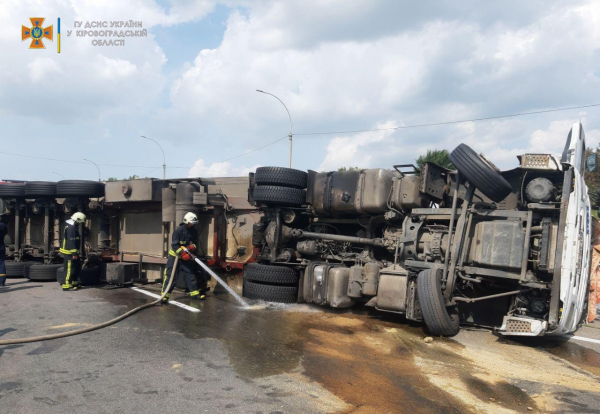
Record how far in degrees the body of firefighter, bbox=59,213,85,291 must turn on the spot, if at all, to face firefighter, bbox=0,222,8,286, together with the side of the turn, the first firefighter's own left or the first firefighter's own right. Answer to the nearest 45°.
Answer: approximately 135° to the first firefighter's own left

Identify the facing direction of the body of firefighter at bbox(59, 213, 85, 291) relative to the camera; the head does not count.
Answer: to the viewer's right

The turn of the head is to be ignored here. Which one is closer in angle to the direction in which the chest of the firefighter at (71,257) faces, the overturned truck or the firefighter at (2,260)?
the overturned truck

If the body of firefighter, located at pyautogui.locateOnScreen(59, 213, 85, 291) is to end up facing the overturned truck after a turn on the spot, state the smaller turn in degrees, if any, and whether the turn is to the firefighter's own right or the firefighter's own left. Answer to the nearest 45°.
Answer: approximately 45° to the firefighter's own right
